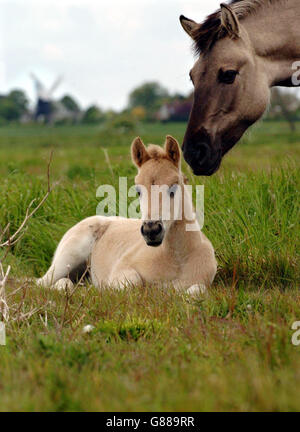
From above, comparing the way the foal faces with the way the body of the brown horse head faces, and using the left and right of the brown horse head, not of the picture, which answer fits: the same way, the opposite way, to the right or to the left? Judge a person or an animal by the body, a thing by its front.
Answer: to the left

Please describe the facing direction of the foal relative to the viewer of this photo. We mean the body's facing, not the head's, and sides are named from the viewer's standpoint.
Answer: facing the viewer and to the right of the viewer

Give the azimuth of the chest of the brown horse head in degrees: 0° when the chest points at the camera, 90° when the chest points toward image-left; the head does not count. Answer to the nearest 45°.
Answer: approximately 45°

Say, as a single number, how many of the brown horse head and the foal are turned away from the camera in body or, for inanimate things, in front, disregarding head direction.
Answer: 0
